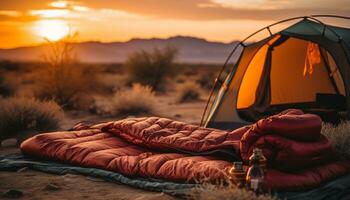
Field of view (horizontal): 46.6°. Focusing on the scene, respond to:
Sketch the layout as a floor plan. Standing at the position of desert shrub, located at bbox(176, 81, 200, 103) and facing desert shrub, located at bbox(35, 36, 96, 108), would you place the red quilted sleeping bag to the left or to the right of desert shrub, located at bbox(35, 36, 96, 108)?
left

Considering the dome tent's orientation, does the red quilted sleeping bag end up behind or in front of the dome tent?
in front

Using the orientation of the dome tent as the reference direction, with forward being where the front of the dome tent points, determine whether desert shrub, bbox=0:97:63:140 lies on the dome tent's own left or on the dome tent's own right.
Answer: on the dome tent's own right

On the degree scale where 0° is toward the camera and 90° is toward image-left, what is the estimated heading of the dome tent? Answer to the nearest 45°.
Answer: approximately 0°

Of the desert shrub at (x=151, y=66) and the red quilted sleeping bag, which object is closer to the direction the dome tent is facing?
the red quilted sleeping bag

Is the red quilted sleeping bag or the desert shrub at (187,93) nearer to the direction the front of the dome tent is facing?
the red quilted sleeping bag

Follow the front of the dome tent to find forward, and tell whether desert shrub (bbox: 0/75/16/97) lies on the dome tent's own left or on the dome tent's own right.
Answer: on the dome tent's own right

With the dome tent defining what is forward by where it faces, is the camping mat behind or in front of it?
in front
